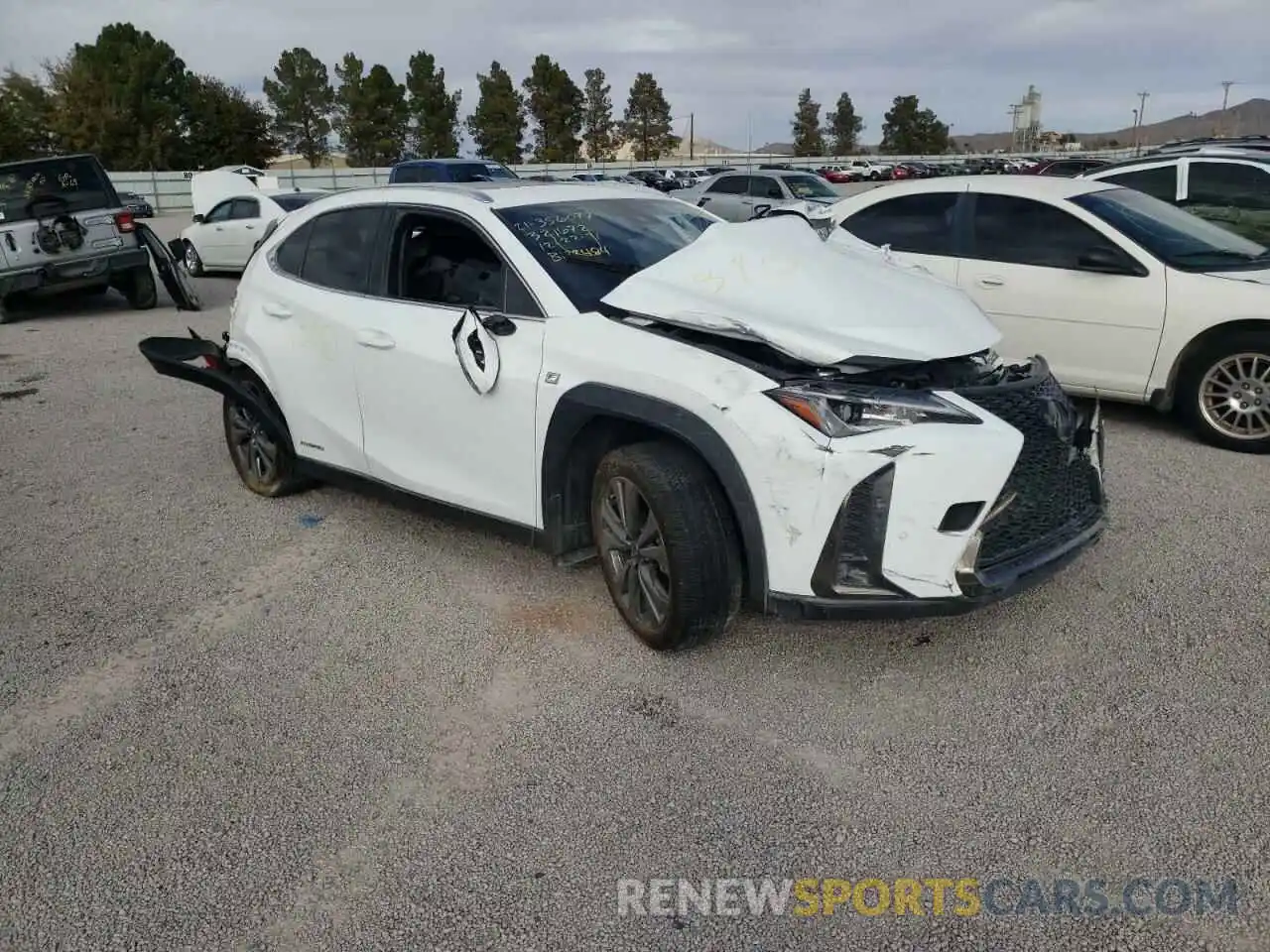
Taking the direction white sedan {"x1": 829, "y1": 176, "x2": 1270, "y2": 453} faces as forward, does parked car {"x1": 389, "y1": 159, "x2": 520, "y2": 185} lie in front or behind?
behind

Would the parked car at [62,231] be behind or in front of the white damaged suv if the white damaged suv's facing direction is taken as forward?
behind

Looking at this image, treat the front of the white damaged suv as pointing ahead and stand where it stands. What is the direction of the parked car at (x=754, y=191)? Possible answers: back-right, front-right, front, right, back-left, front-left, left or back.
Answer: back-left

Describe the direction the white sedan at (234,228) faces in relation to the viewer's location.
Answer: facing away from the viewer and to the left of the viewer

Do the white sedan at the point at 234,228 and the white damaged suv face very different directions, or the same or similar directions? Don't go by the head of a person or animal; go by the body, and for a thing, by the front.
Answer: very different directions
